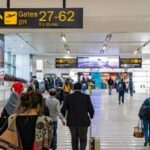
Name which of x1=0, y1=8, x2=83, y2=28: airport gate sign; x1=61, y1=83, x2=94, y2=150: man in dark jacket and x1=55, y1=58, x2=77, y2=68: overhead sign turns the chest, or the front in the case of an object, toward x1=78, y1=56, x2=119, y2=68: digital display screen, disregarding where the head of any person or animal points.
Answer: the man in dark jacket

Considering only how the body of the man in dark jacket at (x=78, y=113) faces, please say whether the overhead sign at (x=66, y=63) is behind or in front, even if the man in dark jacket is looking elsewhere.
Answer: in front

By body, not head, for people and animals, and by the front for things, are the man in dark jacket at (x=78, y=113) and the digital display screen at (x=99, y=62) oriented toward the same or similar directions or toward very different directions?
very different directions

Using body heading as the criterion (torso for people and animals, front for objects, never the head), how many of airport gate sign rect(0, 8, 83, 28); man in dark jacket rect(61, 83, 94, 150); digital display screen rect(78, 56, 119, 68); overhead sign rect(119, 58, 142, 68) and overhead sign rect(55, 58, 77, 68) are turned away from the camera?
1

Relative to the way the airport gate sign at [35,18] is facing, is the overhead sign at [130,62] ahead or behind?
behind

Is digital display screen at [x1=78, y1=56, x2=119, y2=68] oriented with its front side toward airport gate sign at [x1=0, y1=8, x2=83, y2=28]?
yes

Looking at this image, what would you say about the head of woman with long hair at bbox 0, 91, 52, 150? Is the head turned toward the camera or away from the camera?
away from the camera

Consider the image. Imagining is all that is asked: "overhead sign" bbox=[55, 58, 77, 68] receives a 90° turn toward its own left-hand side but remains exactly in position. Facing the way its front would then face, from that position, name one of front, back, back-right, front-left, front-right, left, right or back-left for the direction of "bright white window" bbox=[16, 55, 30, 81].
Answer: back

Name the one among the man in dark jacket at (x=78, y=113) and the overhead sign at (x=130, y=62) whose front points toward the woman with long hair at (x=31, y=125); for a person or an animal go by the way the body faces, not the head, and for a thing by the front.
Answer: the overhead sign

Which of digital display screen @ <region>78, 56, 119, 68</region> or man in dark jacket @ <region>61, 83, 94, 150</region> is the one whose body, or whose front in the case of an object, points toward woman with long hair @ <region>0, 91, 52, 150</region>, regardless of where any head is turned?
the digital display screen

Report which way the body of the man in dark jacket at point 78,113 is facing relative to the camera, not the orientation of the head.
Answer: away from the camera
